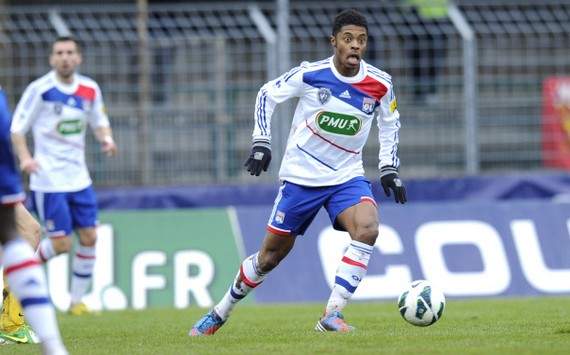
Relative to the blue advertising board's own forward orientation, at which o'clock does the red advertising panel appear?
The red advertising panel is roughly at 7 o'clock from the blue advertising board.

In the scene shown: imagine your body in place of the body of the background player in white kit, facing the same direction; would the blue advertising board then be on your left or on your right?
on your left

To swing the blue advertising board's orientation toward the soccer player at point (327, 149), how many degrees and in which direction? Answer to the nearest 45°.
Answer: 0° — it already faces them

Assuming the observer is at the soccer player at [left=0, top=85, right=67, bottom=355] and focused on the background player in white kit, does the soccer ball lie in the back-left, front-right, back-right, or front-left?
front-right

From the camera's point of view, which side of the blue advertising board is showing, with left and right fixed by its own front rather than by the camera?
front

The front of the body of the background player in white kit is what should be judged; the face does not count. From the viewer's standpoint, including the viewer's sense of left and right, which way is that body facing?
facing the viewer

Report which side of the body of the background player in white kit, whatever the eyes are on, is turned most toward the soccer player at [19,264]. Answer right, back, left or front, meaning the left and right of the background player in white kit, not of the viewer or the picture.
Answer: front

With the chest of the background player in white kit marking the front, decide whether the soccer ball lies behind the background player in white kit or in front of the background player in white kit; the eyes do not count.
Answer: in front

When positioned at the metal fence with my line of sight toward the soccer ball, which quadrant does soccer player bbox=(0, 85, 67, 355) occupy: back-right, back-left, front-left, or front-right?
front-right

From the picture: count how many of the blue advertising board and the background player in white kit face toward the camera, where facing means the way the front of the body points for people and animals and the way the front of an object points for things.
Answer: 2

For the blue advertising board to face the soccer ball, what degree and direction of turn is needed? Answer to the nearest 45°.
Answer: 0° — it already faces it
